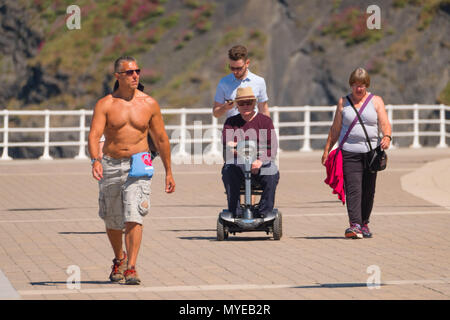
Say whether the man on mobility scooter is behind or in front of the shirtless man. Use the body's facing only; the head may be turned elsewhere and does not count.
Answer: behind

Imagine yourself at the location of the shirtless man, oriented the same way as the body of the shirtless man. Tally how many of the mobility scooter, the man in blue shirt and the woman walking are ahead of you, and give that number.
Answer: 0

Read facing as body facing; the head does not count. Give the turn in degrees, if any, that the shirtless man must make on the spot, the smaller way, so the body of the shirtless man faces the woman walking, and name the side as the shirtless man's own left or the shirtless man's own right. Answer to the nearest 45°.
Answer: approximately 135° to the shirtless man's own left

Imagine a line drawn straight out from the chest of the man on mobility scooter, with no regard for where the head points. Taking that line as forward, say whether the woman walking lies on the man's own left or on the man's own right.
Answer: on the man's own left

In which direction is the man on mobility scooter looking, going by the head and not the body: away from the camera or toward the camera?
toward the camera

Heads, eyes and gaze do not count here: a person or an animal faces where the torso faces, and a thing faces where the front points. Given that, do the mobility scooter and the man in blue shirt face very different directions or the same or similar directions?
same or similar directions

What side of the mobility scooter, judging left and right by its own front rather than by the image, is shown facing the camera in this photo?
front

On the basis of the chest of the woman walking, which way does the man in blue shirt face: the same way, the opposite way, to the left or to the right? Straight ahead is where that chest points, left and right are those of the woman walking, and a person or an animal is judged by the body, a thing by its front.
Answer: the same way

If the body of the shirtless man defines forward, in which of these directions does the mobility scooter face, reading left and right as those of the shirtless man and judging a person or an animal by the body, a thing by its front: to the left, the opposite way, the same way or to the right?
the same way

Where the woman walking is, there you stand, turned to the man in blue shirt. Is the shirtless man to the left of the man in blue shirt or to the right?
left

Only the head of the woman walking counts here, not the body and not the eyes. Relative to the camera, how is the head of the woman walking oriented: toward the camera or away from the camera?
toward the camera

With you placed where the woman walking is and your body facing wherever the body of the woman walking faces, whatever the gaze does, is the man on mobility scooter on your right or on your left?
on your right

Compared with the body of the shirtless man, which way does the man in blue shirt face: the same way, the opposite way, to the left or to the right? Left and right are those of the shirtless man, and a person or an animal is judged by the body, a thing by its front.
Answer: the same way
